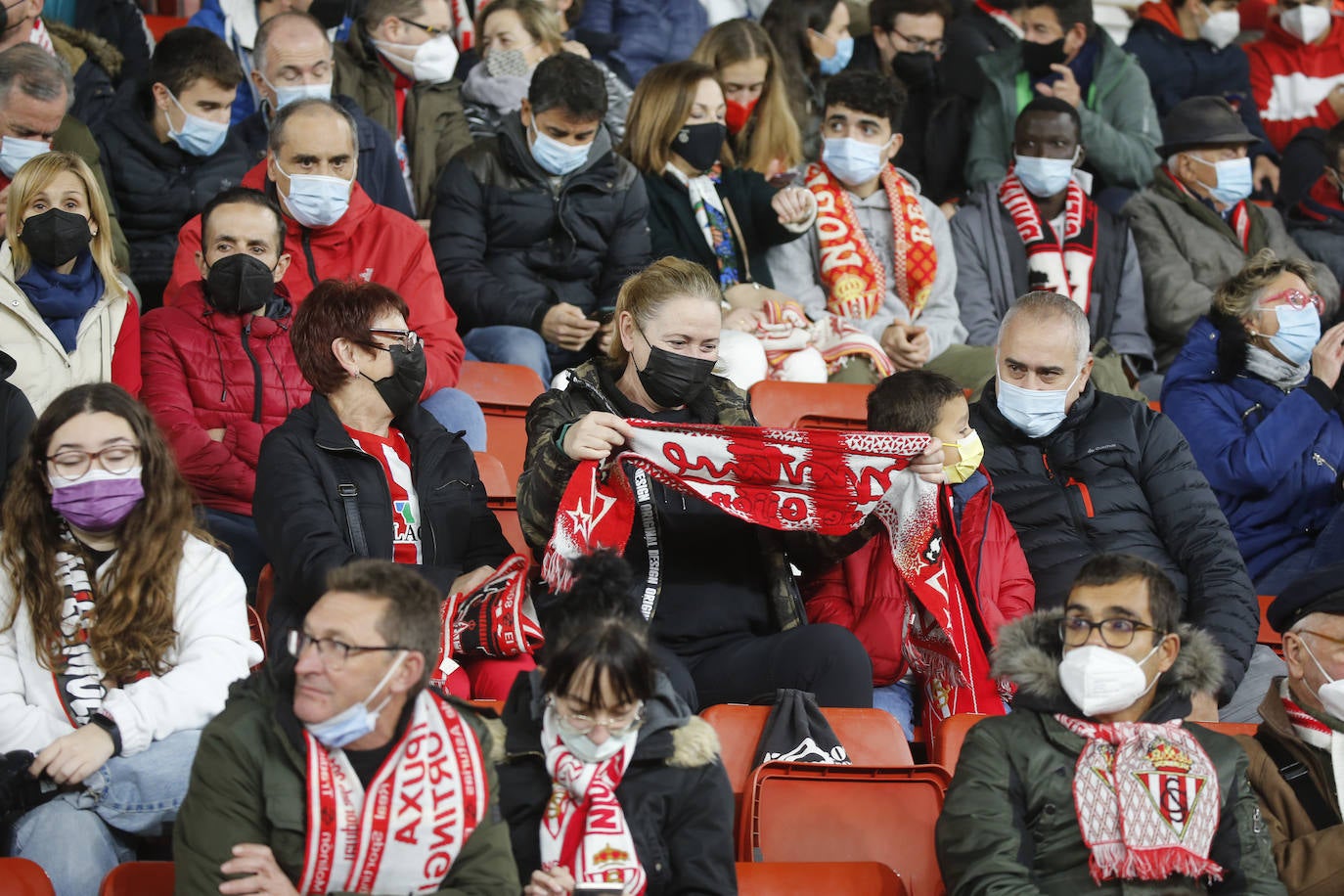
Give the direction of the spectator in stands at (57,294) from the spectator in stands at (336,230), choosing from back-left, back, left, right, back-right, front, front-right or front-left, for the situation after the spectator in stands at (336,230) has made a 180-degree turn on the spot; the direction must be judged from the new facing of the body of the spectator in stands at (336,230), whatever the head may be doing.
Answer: back-left

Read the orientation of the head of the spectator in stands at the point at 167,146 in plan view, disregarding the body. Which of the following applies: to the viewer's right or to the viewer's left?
to the viewer's right

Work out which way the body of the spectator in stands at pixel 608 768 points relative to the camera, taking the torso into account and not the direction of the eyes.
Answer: toward the camera

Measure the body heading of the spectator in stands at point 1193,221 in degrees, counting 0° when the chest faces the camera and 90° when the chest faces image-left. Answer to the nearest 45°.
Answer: approximately 315°

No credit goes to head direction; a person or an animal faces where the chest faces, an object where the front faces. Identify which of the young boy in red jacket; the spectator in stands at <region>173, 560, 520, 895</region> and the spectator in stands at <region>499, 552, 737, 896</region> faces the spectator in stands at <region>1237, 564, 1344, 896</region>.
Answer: the young boy in red jacket

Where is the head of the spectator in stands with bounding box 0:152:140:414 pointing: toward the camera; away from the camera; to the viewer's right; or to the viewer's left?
toward the camera

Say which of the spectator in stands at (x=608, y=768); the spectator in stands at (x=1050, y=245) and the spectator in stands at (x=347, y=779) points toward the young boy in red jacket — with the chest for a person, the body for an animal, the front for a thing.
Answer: the spectator in stands at (x=1050, y=245)

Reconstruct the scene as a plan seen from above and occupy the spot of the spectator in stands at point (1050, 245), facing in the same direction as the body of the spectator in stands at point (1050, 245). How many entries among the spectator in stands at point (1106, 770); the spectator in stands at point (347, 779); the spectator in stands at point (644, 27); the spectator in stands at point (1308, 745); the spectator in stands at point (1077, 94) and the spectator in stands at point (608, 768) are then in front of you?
4

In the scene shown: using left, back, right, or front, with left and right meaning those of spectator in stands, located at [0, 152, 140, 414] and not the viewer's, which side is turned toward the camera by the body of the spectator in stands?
front

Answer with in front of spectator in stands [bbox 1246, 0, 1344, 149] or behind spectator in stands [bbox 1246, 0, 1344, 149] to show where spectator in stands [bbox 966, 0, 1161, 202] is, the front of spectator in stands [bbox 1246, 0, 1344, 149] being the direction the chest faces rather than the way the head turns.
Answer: in front

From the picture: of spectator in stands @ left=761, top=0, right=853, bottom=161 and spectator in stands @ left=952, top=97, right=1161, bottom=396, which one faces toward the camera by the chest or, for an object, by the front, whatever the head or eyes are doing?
spectator in stands @ left=952, top=97, right=1161, bottom=396

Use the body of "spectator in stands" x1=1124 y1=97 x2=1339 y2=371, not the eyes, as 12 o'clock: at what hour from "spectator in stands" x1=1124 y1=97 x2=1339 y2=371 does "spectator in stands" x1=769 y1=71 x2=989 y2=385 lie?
"spectator in stands" x1=769 y1=71 x2=989 y2=385 is roughly at 3 o'clock from "spectator in stands" x1=1124 y1=97 x2=1339 y2=371.

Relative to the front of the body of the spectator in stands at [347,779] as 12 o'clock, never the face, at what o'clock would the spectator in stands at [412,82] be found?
the spectator in stands at [412,82] is roughly at 6 o'clock from the spectator in stands at [347,779].

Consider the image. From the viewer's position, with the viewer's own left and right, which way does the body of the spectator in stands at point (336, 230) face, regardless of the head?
facing the viewer
